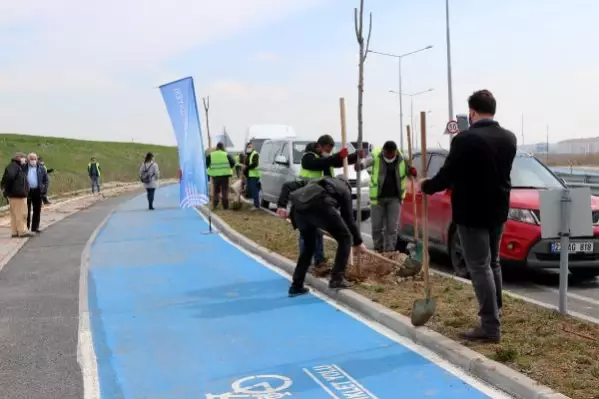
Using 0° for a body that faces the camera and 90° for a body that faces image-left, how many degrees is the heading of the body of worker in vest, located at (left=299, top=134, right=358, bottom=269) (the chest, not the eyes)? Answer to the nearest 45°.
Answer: approximately 315°

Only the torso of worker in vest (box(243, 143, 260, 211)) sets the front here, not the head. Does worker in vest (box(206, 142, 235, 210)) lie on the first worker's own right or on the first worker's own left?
on the first worker's own right

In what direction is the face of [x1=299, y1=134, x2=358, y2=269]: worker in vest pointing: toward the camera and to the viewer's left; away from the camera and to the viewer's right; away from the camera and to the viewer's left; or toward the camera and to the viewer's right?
toward the camera and to the viewer's right

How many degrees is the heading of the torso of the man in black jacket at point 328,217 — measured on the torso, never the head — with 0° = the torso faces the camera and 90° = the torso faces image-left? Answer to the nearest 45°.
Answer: approximately 225°

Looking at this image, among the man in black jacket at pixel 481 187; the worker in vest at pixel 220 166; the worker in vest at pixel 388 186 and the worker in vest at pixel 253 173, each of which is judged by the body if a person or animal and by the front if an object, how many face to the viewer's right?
0

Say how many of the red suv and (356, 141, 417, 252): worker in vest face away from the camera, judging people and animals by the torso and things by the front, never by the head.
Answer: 0

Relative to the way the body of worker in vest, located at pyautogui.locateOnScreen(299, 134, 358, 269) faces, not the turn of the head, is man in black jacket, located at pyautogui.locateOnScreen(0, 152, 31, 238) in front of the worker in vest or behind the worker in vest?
behind

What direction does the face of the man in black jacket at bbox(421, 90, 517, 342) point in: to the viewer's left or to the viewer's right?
to the viewer's left

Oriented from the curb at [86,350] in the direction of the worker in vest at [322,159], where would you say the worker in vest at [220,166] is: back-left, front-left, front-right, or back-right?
front-left

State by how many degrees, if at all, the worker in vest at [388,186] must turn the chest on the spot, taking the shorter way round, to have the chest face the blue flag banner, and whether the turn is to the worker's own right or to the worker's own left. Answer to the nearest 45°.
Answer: approximately 135° to the worker's own right

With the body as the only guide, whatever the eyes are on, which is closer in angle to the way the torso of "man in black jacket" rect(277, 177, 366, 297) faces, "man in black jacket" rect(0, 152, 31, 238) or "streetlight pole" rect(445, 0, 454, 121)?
the streetlight pole

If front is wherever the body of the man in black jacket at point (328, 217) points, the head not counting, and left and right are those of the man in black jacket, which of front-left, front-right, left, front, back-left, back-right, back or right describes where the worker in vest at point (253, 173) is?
front-left

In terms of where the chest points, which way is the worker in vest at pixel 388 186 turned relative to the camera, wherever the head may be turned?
toward the camera

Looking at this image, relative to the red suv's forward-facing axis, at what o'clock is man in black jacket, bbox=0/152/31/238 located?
The man in black jacket is roughly at 5 o'clock from the red suv.
